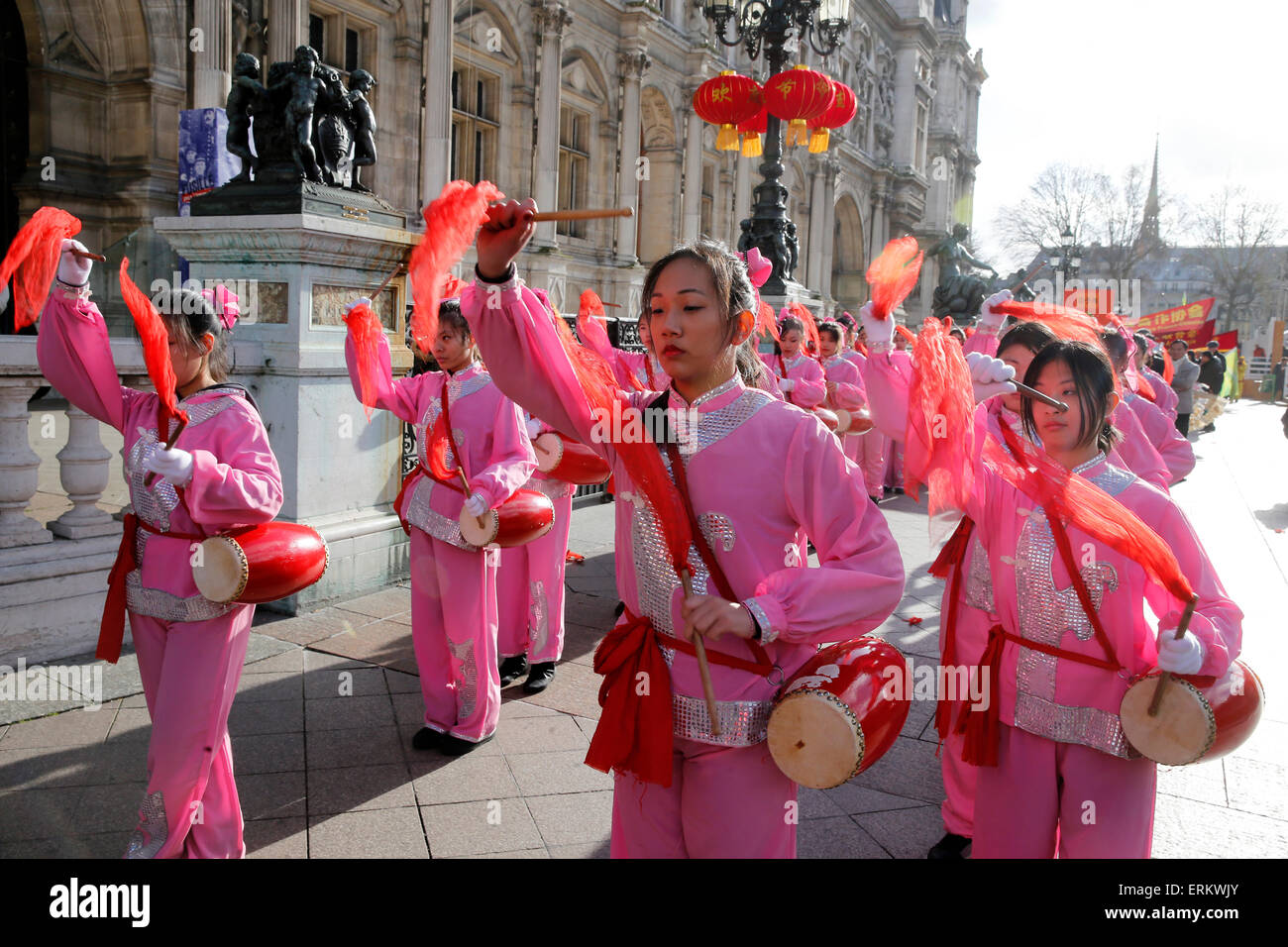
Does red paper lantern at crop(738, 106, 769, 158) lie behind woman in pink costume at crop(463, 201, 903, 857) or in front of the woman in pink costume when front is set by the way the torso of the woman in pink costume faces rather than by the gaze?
behind

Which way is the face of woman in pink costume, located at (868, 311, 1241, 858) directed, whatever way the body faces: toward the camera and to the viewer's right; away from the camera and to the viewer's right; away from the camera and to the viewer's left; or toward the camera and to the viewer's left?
toward the camera and to the viewer's left

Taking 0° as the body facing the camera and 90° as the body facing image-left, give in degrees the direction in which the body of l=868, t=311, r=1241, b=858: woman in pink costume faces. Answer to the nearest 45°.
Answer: approximately 45°

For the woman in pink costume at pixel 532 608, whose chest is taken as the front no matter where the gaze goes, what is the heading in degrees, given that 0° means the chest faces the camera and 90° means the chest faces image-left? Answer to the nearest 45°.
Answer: approximately 45°

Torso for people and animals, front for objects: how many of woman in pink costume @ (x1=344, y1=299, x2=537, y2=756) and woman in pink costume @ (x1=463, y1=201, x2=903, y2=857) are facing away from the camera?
0

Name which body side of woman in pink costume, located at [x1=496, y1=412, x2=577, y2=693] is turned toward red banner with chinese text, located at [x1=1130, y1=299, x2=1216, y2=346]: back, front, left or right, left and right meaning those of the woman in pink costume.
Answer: back

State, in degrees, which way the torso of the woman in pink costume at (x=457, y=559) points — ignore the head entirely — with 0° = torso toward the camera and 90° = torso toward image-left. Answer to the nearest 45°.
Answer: approximately 45°
